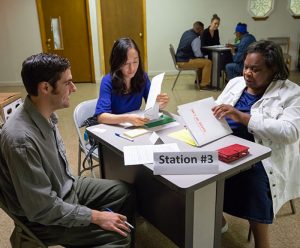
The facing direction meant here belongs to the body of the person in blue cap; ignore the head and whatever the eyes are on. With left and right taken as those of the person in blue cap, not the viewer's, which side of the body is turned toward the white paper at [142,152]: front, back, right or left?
left

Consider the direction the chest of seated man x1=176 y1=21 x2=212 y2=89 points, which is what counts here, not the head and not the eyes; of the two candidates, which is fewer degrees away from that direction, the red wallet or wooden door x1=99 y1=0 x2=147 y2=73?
the red wallet

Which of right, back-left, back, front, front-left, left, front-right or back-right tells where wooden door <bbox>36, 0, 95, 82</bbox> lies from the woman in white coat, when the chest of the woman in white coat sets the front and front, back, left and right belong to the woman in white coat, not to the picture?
right

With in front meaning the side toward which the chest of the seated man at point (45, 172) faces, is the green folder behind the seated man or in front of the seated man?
in front

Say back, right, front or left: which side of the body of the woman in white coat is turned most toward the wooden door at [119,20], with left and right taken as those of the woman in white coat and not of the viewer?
right

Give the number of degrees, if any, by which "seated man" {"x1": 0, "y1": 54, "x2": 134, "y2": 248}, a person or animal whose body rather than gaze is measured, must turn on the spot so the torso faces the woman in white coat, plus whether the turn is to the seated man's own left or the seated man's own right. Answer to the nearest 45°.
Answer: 0° — they already face them

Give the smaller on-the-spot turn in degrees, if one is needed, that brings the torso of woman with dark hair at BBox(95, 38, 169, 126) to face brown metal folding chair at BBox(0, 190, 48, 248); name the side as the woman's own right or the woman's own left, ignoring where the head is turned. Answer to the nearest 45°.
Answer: approximately 90° to the woman's own right

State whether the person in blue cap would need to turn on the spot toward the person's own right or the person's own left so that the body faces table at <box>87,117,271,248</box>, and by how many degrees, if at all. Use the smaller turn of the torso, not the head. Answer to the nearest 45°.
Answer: approximately 90° to the person's own left

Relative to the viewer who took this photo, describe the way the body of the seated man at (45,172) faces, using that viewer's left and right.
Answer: facing to the right of the viewer

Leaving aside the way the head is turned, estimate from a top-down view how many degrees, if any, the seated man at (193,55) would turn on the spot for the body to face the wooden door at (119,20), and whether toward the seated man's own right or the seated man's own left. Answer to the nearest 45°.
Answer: approximately 180°

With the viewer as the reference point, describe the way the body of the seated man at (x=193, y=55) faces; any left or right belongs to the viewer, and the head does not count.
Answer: facing to the right of the viewer

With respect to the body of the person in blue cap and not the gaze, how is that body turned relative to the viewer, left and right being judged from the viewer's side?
facing to the left of the viewer

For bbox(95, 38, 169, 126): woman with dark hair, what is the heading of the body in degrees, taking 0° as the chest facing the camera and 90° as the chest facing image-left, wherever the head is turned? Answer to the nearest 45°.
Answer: approximately 315°

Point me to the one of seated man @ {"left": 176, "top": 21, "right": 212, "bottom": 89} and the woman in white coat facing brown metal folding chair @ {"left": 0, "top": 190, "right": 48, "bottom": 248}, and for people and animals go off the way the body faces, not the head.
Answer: the woman in white coat
